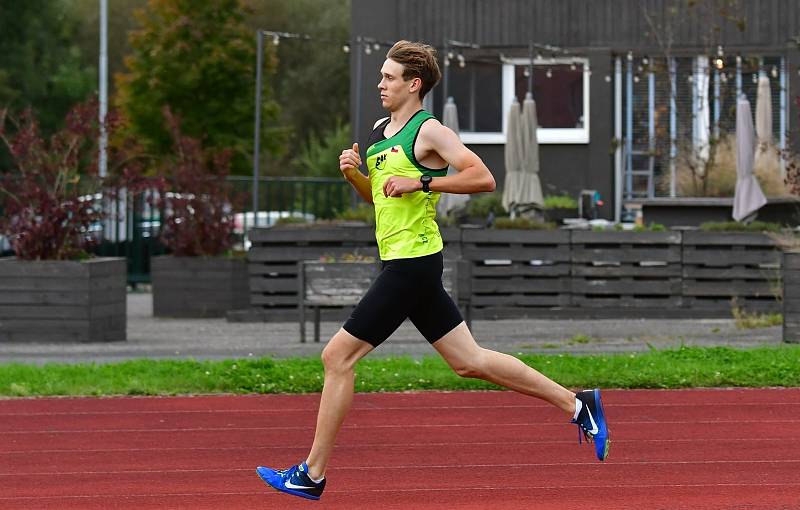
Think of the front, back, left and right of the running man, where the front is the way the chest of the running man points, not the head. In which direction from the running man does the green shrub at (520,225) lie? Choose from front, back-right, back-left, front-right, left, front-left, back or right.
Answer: right

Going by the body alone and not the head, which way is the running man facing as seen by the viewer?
to the viewer's left

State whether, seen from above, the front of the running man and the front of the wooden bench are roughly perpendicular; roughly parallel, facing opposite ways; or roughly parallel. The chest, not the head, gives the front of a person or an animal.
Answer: roughly perpendicular

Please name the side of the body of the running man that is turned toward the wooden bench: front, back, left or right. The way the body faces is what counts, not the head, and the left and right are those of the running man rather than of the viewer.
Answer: right

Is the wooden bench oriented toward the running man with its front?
yes

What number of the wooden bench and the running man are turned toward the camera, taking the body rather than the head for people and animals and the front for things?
1

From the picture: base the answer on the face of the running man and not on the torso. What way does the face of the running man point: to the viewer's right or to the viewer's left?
to the viewer's left

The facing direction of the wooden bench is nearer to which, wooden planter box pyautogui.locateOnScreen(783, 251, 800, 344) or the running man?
the running man

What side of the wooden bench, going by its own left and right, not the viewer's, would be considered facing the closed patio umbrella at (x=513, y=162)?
back

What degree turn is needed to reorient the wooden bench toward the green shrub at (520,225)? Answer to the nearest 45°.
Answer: approximately 135° to its left
